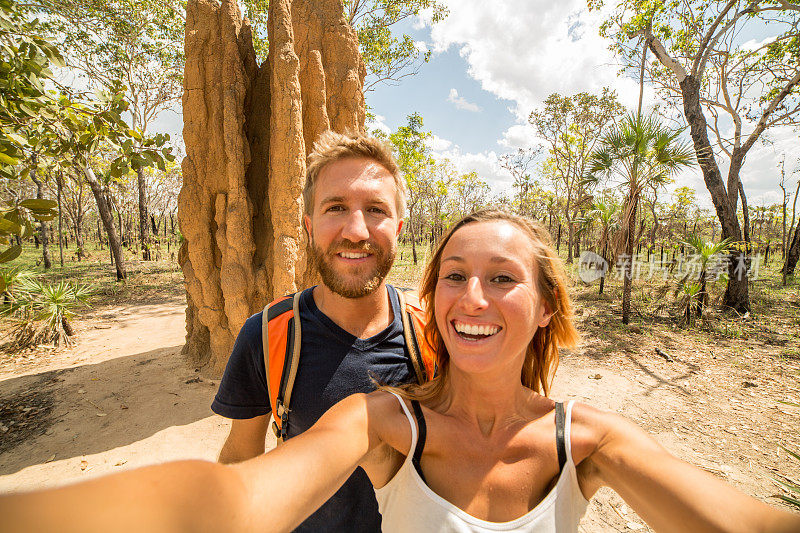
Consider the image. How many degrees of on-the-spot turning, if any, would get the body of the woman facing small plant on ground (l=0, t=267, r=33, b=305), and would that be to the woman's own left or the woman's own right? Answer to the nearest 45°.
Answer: approximately 135° to the woman's own right

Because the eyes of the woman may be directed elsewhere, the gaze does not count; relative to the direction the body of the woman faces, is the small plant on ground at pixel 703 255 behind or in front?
behind

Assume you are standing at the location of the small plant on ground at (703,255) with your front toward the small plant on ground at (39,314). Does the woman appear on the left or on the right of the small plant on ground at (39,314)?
left

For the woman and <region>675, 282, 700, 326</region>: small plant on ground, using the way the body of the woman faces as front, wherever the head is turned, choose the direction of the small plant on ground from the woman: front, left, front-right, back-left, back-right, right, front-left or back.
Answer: back-left

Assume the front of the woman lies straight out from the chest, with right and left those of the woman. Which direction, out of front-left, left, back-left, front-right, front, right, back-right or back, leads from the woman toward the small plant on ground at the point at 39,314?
back-right

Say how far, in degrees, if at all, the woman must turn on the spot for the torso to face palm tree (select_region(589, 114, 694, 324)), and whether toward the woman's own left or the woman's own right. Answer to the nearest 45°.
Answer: approximately 135° to the woman's own left

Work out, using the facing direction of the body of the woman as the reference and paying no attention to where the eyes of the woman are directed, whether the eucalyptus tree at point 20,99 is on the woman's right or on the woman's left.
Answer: on the woman's right

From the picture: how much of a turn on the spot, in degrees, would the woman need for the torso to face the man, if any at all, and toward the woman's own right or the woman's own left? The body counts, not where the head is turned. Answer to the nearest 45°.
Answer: approximately 135° to the woman's own right

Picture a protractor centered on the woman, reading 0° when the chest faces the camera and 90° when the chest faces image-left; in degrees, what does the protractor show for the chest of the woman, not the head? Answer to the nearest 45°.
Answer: approximately 0°
